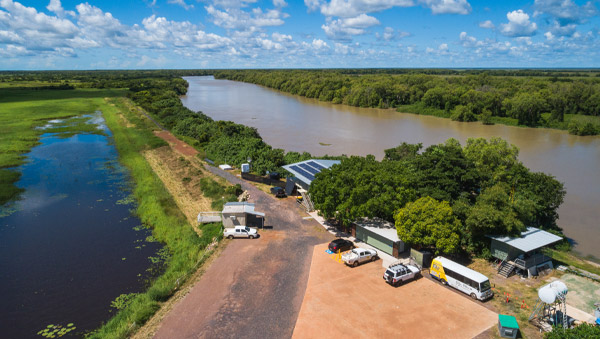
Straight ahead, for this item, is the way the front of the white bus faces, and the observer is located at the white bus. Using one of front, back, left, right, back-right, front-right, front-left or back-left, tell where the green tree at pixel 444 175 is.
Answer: back-left

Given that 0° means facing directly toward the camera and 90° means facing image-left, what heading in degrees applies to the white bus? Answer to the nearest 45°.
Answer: approximately 315°

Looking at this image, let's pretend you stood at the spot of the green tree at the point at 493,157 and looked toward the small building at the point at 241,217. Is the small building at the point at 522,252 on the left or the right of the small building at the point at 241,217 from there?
left

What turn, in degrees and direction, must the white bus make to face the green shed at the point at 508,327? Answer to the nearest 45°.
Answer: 0° — it already faces it
